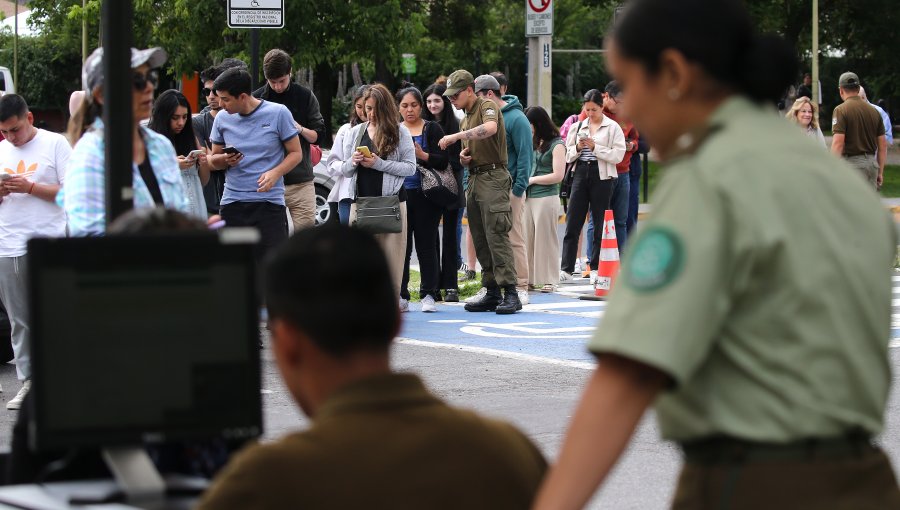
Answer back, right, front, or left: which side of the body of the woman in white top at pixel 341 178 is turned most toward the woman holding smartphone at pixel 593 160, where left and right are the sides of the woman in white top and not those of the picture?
left

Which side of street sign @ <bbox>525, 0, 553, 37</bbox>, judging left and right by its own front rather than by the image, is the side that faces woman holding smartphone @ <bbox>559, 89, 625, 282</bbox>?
front

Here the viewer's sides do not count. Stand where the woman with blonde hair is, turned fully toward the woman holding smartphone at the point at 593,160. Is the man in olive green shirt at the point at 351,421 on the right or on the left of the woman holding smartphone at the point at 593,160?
left

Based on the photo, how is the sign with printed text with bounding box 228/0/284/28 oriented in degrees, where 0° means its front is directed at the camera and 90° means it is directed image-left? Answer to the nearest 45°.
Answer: approximately 0°

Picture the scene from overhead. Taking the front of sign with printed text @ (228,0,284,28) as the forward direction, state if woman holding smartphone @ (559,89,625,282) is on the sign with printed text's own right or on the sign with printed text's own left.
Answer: on the sign with printed text's own left

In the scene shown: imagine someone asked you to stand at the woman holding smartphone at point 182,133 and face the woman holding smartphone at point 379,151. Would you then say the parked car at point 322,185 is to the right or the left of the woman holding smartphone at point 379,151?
left

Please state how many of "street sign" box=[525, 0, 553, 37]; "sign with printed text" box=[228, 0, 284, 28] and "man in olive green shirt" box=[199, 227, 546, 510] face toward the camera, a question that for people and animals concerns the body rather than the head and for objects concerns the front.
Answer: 2

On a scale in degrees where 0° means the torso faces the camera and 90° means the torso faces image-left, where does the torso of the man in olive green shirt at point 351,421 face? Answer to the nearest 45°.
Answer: approximately 135°

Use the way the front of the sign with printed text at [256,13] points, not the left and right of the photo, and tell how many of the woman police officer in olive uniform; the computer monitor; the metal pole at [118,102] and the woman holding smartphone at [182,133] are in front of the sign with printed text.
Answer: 4

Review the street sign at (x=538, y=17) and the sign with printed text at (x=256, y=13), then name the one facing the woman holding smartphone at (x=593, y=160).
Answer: the street sign

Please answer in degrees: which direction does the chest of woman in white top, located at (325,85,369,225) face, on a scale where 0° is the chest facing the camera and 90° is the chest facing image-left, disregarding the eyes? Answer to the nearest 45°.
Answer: approximately 315°

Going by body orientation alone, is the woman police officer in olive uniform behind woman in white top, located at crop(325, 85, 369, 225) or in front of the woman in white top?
in front

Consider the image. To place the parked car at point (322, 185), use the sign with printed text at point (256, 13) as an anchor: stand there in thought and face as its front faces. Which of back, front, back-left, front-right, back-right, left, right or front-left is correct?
back

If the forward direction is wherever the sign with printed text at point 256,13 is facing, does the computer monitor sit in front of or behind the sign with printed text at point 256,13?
in front
